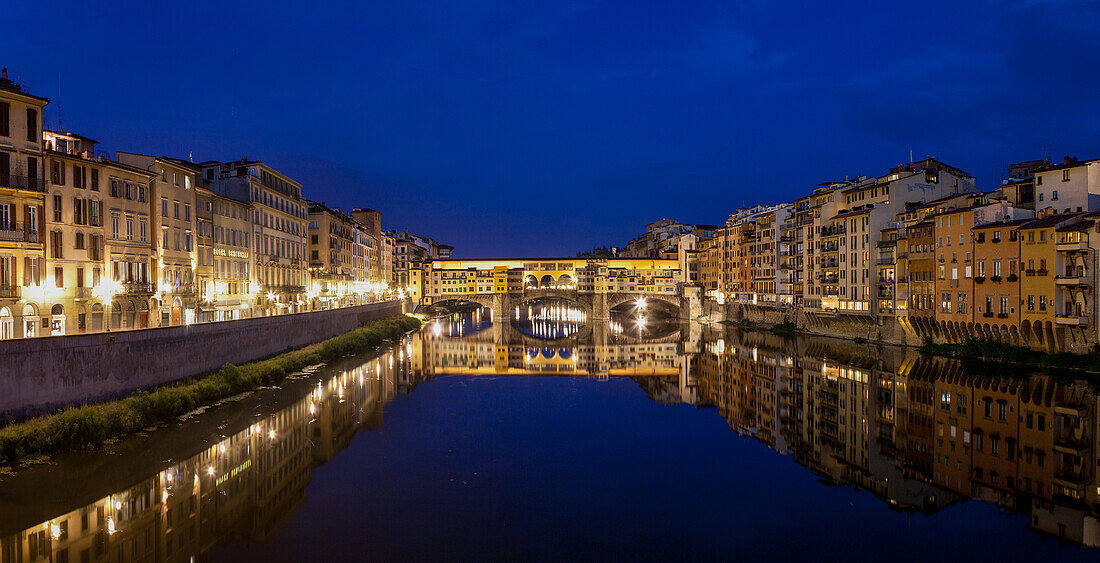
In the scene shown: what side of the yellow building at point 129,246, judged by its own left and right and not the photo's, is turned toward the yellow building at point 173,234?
left

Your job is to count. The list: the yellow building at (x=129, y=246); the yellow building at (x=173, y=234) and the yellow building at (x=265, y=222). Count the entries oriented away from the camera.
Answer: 0

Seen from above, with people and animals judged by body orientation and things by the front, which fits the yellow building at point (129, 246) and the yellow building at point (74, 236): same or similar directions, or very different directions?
same or similar directions

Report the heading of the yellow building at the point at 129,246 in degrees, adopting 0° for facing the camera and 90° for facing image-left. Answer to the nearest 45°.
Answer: approximately 315°

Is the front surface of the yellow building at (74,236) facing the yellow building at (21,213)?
no

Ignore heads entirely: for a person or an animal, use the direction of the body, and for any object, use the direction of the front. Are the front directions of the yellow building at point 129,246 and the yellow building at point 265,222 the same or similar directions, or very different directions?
same or similar directions

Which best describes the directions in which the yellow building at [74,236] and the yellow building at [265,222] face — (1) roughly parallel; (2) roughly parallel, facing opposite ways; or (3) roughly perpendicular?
roughly parallel

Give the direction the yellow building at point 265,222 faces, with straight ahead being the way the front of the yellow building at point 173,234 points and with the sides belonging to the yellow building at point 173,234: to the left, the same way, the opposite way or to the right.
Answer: the same way

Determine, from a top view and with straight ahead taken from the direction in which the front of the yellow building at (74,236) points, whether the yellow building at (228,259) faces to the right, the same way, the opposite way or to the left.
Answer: the same way

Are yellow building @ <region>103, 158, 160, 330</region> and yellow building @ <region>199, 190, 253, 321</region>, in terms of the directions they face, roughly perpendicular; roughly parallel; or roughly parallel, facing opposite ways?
roughly parallel

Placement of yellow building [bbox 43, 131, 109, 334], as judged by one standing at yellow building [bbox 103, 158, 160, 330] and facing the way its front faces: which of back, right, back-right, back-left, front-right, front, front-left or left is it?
right

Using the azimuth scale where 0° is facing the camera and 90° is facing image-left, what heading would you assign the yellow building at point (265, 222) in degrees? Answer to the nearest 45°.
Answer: approximately 315°

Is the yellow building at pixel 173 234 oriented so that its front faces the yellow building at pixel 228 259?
no

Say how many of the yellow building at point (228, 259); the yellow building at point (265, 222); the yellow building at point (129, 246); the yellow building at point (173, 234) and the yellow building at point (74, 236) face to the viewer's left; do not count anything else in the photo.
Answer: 0

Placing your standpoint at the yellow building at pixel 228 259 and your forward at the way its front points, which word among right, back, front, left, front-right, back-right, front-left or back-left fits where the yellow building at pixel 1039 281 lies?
front

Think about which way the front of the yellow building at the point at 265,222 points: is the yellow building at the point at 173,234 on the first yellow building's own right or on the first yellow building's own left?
on the first yellow building's own right

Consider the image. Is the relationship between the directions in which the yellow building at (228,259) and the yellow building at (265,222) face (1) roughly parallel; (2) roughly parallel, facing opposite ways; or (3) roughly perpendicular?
roughly parallel

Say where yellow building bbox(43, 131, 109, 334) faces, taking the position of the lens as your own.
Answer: facing the viewer and to the right of the viewer

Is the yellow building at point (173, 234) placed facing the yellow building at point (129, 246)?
no
